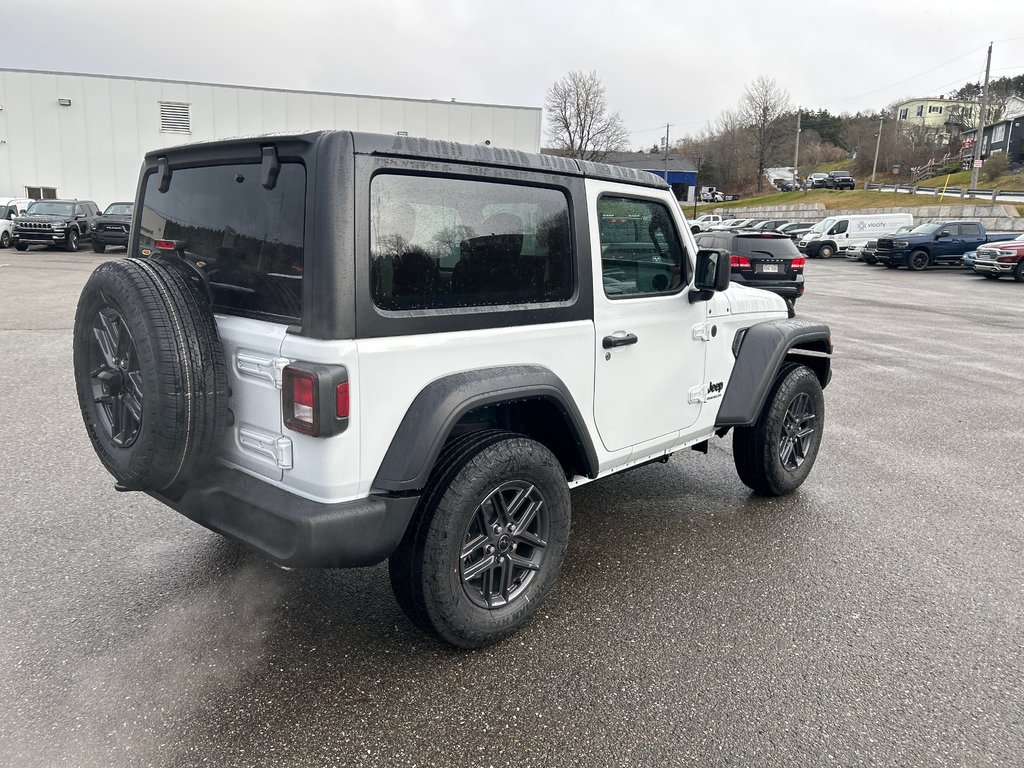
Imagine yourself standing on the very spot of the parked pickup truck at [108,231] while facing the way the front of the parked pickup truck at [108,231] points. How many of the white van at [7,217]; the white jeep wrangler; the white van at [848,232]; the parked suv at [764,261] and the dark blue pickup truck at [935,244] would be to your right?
1

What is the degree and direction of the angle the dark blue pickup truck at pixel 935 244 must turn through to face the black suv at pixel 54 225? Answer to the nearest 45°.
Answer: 0° — it already faces it

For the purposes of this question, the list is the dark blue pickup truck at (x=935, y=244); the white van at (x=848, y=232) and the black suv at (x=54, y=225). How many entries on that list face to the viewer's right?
0

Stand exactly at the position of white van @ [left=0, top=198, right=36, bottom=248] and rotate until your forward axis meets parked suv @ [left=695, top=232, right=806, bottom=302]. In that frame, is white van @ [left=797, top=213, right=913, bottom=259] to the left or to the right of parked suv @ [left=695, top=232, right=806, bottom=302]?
left

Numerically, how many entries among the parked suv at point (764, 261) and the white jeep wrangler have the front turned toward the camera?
0

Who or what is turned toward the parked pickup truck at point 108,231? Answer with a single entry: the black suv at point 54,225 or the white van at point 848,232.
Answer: the white van

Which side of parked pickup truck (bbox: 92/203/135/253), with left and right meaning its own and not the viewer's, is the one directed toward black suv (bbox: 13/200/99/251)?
right

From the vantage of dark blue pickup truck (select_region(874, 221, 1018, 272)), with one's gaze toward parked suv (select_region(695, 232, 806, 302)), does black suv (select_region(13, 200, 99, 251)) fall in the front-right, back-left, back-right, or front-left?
front-right

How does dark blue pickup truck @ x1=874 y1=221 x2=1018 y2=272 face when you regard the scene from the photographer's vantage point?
facing the viewer and to the left of the viewer

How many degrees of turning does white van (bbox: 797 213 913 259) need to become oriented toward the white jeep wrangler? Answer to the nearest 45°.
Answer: approximately 45° to its left
